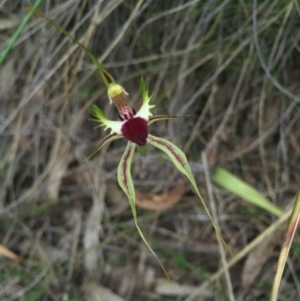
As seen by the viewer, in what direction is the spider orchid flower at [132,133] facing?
toward the camera
